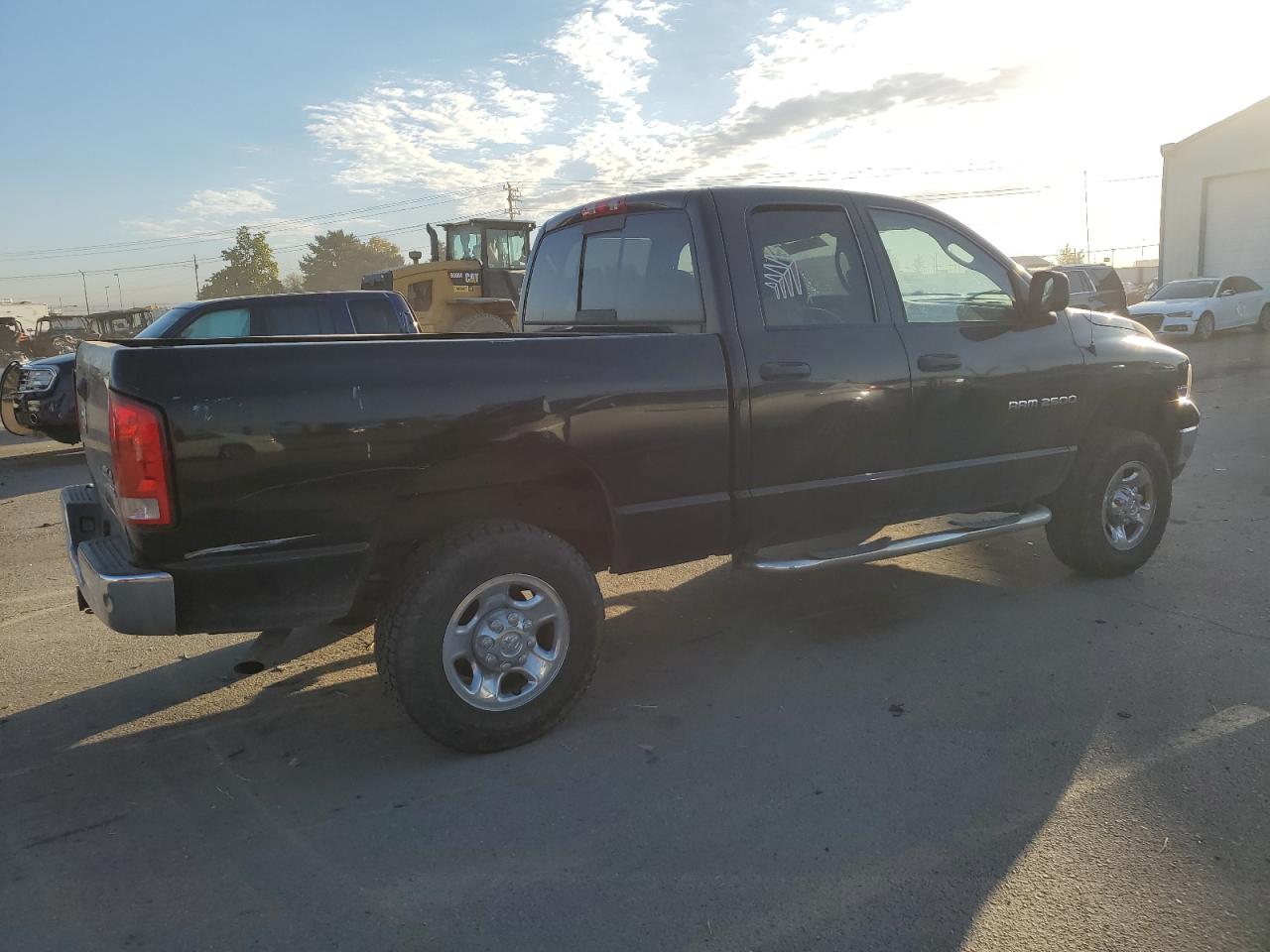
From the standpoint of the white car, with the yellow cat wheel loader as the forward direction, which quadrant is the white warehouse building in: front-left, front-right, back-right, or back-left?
back-right

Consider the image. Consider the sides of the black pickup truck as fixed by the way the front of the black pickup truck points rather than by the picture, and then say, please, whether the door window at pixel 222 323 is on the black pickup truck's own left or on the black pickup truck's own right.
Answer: on the black pickup truck's own left

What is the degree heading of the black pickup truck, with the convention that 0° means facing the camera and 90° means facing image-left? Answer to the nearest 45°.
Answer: approximately 225°

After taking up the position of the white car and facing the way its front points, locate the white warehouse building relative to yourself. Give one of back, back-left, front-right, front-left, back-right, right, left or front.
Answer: back-right

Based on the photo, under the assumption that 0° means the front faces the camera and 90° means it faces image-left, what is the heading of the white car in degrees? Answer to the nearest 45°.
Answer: approximately 45°

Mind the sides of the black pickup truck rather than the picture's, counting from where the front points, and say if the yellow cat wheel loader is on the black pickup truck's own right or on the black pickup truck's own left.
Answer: on the black pickup truck's own left

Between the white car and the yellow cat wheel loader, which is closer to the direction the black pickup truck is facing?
the white car

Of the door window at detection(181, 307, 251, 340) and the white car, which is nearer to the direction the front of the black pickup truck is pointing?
the white car
